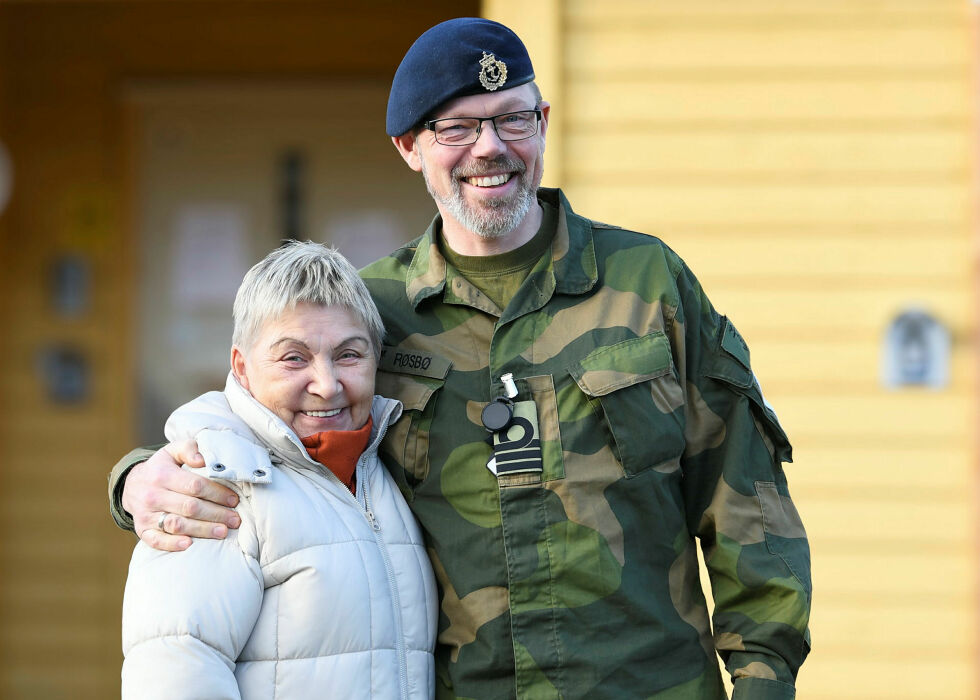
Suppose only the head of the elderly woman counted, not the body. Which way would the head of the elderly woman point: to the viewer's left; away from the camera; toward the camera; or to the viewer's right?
toward the camera

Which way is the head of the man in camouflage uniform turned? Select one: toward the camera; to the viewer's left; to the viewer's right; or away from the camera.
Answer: toward the camera

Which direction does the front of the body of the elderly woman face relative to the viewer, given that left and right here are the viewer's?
facing the viewer and to the right of the viewer

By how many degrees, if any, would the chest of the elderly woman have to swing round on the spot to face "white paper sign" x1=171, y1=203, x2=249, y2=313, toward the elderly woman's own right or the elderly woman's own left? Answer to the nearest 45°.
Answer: approximately 135° to the elderly woman's own left
